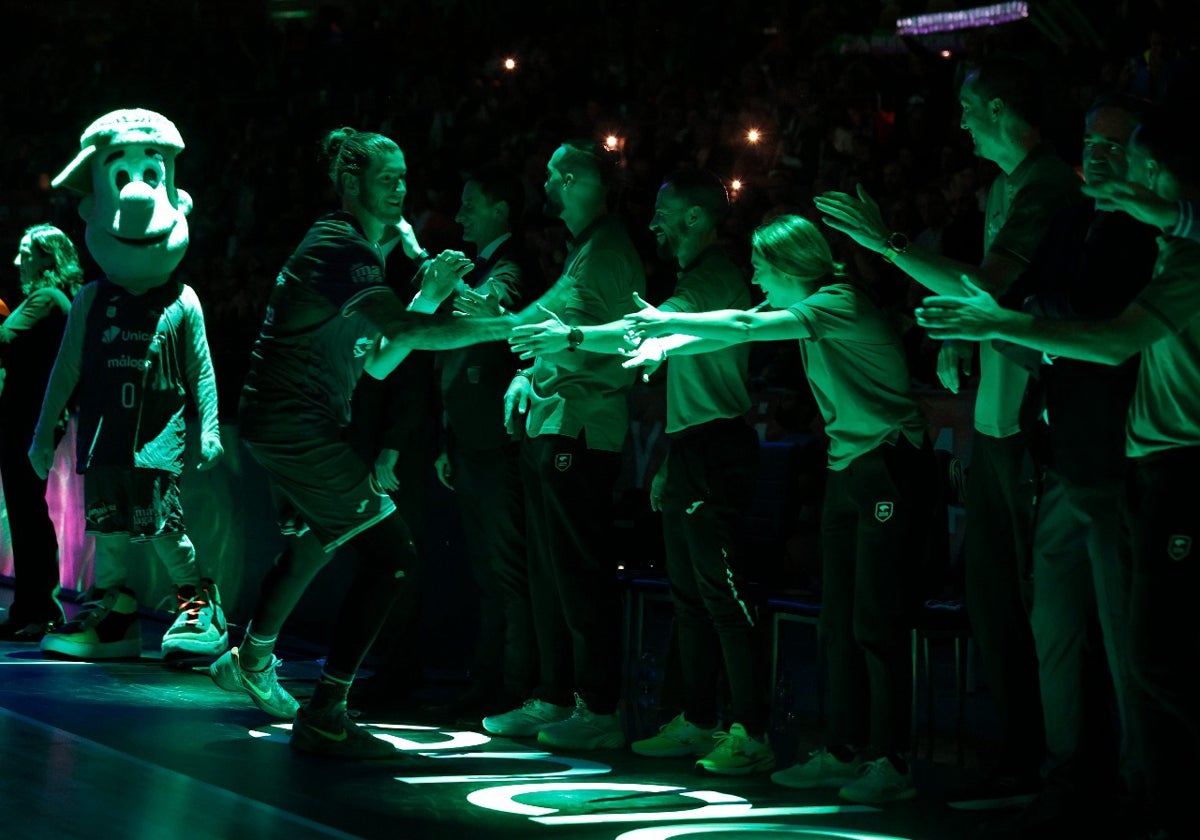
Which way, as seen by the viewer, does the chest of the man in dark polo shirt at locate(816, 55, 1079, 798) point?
to the viewer's left

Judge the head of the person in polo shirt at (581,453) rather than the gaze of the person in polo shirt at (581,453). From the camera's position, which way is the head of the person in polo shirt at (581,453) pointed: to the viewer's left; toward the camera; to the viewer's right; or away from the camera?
to the viewer's left

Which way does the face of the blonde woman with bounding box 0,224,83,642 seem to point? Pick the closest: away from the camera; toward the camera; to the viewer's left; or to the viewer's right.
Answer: to the viewer's left

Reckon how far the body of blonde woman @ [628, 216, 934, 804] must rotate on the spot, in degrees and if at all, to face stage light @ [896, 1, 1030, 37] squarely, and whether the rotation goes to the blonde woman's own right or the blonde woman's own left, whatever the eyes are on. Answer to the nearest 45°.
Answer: approximately 90° to the blonde woman's own right

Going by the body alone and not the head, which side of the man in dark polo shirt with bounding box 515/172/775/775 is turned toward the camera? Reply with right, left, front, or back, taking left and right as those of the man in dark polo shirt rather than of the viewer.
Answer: left

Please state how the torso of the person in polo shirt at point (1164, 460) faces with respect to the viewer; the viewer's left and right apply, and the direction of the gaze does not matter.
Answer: facing to the left of the viewer

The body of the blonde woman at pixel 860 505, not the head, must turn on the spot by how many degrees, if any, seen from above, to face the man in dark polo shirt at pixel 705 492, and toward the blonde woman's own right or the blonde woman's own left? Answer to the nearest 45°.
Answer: approximately 45° to the blonde woman's own right

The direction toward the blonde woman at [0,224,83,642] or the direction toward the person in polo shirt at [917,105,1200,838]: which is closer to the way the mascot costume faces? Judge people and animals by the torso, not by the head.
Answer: the person in polo shirt

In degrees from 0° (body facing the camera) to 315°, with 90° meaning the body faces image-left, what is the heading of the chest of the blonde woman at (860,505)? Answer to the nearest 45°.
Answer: approximately 90°

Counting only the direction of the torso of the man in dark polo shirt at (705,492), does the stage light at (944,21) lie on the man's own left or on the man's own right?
on the man's own right

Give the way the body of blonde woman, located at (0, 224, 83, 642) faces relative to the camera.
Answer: to the viewer's left

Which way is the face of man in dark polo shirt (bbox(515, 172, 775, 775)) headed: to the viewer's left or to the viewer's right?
to the viewer's left
